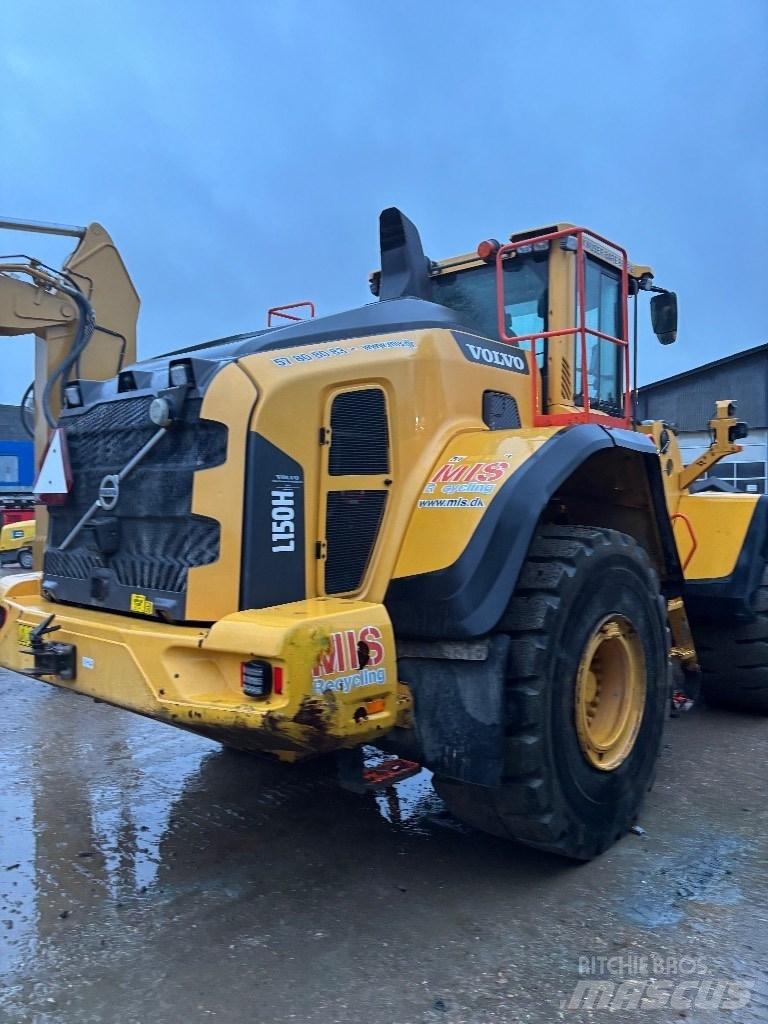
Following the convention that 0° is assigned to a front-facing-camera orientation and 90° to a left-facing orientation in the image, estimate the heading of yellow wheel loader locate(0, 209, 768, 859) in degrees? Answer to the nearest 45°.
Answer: approximately 225°

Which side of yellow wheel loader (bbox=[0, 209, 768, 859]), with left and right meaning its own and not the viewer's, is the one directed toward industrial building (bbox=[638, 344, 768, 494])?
front
